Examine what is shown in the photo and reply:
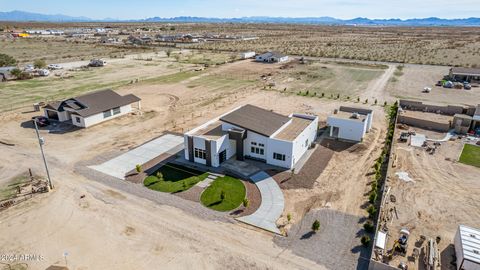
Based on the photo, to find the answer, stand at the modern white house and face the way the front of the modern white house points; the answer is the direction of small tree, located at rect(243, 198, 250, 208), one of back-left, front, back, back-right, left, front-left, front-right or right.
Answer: front-left

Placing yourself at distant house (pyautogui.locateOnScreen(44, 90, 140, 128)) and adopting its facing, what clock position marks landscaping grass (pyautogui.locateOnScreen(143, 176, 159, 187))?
The landscaping grass is roughly at 10 o'clock from the distant house.

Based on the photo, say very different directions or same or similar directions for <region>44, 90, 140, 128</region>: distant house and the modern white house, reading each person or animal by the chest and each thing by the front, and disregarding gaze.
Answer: same or similar directions

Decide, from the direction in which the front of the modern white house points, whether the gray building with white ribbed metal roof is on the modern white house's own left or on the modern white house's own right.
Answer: on the modern white house's own left

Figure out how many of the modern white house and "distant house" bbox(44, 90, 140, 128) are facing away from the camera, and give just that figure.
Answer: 0

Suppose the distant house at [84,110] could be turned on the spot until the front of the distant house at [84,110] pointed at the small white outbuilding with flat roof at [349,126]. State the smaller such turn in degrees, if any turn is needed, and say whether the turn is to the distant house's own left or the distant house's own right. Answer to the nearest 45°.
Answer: approximately 90° to the distant house's own left

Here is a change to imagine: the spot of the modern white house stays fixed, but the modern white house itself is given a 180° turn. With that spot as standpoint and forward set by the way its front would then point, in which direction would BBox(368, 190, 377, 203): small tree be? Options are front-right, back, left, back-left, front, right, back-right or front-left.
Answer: right

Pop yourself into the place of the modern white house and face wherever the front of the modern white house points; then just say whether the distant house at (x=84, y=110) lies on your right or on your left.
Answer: on your right

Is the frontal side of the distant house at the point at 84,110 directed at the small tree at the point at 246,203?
no

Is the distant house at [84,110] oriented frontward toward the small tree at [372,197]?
no

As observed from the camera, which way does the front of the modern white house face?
facing the viewer and to the left of the viewer

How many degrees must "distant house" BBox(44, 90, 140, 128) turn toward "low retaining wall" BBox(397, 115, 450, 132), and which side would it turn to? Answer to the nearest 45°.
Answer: approximately 90° to its left

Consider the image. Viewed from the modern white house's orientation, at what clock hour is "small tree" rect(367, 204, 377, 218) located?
The small tree is roughly at 9 o'clock from the modern white house.

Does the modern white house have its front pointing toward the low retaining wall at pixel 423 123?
no

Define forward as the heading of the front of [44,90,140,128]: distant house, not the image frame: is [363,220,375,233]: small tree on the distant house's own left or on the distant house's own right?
on the distant house's own left

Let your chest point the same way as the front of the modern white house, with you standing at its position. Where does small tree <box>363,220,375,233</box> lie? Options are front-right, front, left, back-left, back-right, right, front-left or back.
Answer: left
